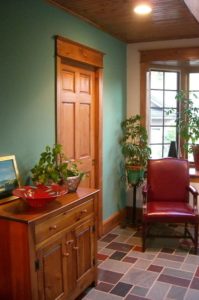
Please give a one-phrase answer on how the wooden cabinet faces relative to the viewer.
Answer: facing the viewer and to the right of the viewer

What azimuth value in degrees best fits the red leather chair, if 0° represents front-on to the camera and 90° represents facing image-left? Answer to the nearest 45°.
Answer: approximately 0°

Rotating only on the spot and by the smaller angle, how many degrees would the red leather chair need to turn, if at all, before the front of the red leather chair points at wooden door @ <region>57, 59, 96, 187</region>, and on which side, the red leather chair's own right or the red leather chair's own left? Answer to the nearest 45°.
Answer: approximately 45° to the red leather chair's own right

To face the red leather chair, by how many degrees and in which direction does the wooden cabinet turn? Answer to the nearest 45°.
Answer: approximately 90° to its left

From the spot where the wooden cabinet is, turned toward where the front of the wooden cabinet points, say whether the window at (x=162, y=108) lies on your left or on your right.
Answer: on your left

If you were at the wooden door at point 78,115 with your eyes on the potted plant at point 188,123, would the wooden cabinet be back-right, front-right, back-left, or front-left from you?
back-right

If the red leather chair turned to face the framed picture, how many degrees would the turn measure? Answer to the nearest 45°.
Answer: approximately 45° to its right

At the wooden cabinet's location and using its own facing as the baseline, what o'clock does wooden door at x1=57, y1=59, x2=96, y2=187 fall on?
The wooden door is roughly at 8 o'clock from the wooden cabinet.

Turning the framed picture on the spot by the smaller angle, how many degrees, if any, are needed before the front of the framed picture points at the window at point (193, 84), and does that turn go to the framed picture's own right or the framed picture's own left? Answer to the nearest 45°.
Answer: approximately 90° to the framed picture's own left

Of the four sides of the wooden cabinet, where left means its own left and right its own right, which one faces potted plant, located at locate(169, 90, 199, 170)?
left

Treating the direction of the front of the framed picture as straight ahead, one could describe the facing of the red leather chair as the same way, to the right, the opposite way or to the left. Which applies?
to the right

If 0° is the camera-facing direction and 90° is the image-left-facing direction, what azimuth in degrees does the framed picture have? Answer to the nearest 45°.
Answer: approximately 315°
